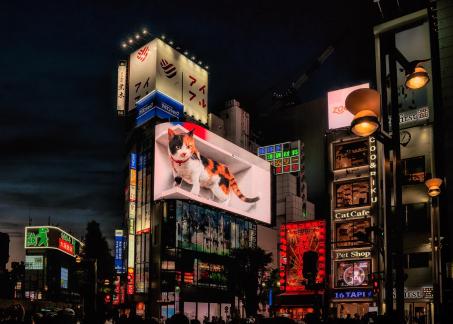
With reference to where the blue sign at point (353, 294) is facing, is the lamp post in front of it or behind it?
in front

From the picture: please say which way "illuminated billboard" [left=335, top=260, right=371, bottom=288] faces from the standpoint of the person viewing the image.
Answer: facing the viewer

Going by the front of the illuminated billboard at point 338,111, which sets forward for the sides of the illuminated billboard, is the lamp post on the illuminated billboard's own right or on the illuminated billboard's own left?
on the illuminated billboard's own left

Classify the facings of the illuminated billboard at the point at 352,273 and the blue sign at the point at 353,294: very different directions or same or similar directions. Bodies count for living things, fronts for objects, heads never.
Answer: same or similar directions

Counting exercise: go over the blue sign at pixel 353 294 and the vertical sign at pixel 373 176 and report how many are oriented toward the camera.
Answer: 2

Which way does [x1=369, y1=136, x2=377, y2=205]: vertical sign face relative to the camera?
toward the camera

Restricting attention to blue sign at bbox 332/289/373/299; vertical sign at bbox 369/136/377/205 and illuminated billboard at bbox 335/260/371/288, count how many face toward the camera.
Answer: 3

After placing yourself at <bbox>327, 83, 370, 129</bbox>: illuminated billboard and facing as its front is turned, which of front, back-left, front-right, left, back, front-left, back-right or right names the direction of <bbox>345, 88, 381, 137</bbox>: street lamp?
front-left

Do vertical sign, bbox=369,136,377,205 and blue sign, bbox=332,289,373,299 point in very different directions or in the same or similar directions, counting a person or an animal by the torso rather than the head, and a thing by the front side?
same or similar directions

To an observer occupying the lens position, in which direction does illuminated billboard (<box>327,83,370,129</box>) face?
facing the viewer and to the left of the viewer
